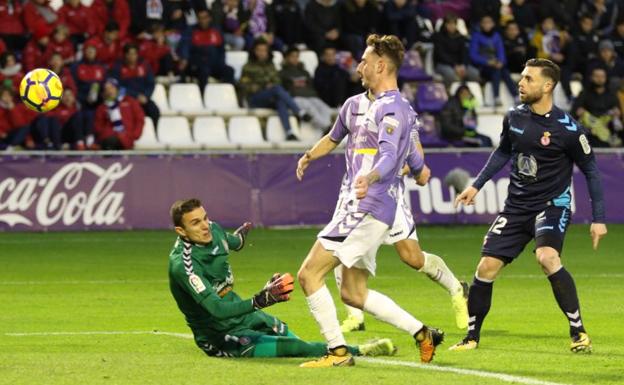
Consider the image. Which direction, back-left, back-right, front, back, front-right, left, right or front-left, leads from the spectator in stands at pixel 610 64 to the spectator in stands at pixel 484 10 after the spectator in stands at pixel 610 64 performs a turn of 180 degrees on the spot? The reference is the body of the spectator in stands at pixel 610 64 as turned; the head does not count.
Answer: left

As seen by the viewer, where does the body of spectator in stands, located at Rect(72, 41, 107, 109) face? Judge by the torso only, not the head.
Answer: toward the camera

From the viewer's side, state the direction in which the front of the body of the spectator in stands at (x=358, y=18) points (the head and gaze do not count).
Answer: toward the camera

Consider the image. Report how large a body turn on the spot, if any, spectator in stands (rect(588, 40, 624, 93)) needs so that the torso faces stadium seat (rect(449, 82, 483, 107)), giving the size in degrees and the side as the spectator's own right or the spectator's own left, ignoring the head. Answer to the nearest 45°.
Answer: approximately 90° to the spectator's own right

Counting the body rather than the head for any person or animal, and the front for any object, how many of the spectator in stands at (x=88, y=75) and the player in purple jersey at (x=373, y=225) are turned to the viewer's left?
1

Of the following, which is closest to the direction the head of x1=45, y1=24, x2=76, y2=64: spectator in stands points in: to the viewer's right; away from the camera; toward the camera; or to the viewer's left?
toward the camera

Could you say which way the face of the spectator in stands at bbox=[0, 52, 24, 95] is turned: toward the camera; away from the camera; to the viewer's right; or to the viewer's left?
toward the camera

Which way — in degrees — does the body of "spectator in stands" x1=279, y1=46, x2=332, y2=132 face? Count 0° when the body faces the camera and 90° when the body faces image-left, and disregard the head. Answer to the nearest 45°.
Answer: approximately 315°

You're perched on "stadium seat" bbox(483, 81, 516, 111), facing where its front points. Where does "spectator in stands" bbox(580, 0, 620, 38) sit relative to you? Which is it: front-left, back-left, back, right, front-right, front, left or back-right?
back-left

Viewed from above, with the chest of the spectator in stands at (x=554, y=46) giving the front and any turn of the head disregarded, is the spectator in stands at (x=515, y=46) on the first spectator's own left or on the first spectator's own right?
on the first spectator's own right

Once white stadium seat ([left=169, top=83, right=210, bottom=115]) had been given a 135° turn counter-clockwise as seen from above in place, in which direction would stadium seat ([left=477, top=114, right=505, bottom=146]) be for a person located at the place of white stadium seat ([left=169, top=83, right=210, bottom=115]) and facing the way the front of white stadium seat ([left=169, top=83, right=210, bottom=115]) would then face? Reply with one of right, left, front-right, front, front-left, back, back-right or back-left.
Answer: right

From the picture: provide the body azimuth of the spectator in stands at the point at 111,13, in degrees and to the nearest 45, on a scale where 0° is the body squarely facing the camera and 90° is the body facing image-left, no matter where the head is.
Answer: approximately 0°

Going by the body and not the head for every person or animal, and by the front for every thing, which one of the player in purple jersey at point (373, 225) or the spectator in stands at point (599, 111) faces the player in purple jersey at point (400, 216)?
the spectator in stands

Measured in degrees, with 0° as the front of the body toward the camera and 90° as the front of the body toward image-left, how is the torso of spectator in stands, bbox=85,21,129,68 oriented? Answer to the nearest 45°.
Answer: approximately 0°

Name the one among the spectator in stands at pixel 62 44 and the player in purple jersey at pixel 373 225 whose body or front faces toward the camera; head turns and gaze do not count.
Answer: the spectator in stands
